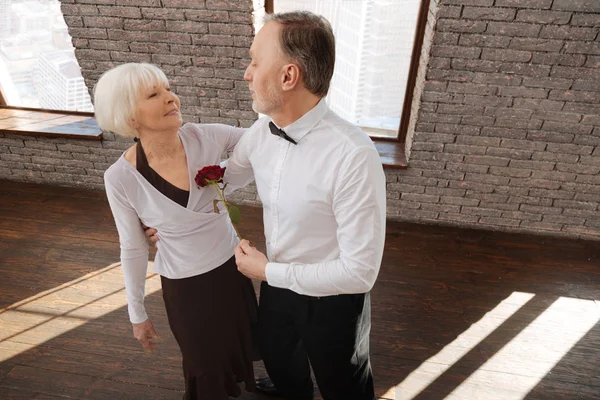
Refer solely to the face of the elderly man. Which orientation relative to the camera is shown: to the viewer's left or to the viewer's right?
to the viewer's left

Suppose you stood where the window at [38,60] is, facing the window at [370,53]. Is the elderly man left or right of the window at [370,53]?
right

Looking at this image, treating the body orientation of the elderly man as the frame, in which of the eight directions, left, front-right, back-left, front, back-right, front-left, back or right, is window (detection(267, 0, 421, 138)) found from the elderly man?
back-right

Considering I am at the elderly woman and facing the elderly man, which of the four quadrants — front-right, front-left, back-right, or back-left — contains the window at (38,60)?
back-left

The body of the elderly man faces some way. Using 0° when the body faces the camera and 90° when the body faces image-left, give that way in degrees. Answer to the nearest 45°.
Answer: approximately 45°

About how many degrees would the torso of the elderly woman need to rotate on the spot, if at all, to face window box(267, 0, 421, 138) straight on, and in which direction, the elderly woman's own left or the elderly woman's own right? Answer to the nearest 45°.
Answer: approximately 90° to the elderly woman's own left

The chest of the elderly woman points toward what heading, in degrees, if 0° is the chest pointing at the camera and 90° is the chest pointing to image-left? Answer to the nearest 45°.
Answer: approximately 315°
